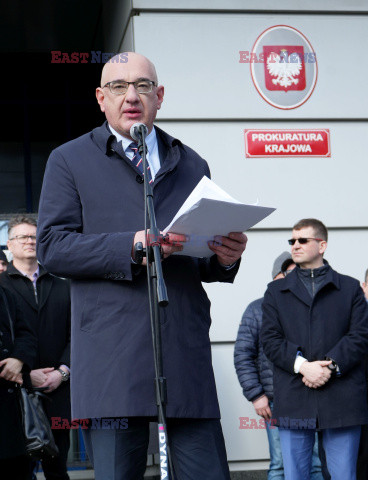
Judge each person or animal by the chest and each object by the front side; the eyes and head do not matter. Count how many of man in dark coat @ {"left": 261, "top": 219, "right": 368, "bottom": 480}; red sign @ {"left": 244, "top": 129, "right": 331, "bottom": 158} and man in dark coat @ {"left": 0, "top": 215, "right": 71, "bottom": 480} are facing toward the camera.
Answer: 3

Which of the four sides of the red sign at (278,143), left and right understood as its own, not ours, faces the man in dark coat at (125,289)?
front

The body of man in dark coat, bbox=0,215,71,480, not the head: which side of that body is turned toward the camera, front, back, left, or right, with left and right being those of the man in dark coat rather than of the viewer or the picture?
front

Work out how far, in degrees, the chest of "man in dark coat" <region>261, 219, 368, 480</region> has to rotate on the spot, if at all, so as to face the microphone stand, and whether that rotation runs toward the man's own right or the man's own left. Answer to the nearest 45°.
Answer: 0° — they already face it

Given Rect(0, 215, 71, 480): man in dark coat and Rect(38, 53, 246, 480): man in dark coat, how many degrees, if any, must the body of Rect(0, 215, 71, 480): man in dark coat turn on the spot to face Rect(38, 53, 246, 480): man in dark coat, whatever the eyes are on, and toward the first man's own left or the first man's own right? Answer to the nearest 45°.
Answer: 0° — they already face them

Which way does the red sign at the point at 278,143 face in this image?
toward the camera

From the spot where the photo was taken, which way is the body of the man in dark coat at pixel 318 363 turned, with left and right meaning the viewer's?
facing the viewer

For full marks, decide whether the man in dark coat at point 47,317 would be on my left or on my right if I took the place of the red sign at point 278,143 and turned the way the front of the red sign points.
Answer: on my right

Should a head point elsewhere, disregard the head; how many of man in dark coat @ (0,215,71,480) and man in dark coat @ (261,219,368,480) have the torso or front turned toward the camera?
2

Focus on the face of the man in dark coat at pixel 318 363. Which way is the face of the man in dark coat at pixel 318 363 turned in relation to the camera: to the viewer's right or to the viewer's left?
to the viewer's left

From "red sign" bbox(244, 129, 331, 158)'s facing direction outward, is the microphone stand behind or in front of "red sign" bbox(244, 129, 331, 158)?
in front

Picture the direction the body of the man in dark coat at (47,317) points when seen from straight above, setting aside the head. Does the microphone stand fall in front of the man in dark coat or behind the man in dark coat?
in front

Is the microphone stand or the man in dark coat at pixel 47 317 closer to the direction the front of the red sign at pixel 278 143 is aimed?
the microphone stand

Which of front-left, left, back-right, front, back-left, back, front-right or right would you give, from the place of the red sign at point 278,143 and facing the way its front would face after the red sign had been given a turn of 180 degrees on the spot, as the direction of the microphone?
back

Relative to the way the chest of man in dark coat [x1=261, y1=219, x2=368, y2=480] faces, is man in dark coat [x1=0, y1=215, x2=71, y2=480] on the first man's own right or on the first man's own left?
on the first man's own right

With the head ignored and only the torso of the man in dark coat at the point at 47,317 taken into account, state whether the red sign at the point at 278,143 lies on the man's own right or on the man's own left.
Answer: on the man's own left
